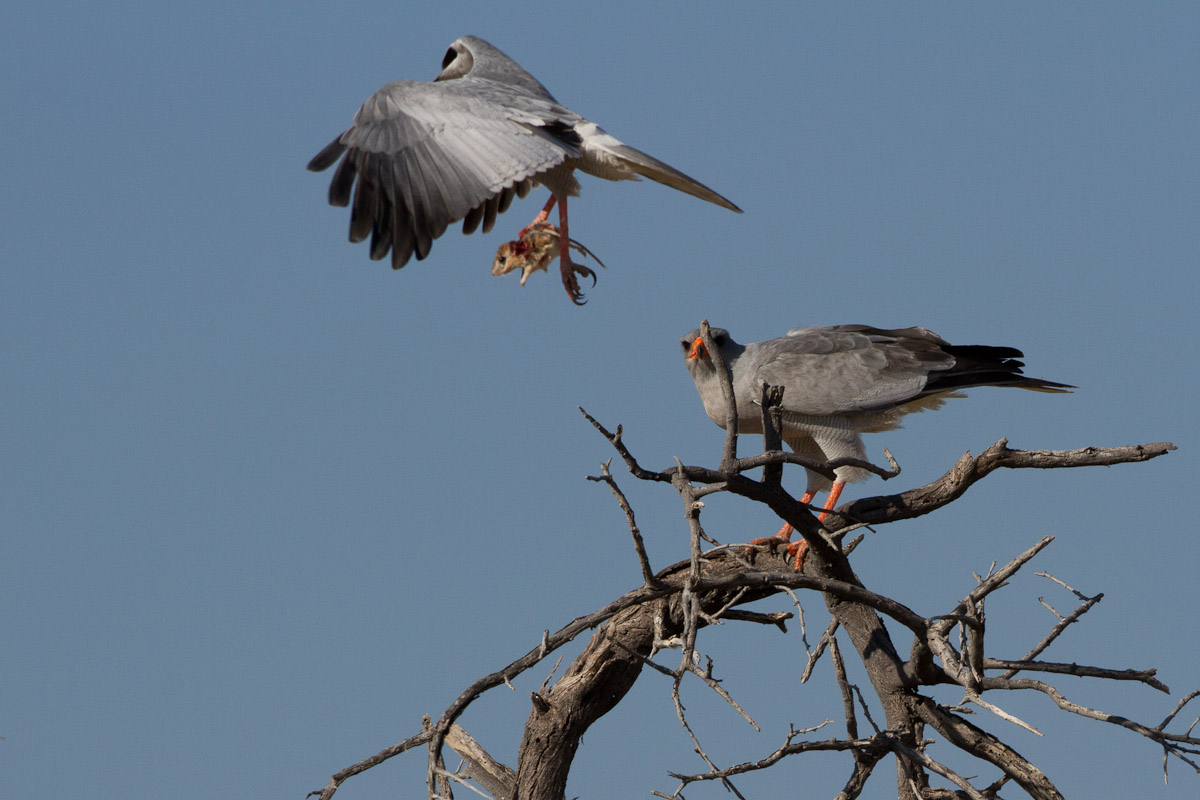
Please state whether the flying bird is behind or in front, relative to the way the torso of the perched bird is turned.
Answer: in front

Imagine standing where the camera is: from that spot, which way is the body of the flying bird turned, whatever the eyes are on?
to the viewer's left

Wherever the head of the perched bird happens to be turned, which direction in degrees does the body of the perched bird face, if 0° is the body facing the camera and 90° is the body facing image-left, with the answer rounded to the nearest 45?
approximately 90°

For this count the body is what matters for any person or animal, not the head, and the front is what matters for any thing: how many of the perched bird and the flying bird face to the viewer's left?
2

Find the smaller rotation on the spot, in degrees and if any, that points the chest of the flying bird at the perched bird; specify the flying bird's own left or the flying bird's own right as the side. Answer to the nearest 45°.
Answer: approximately 180°
